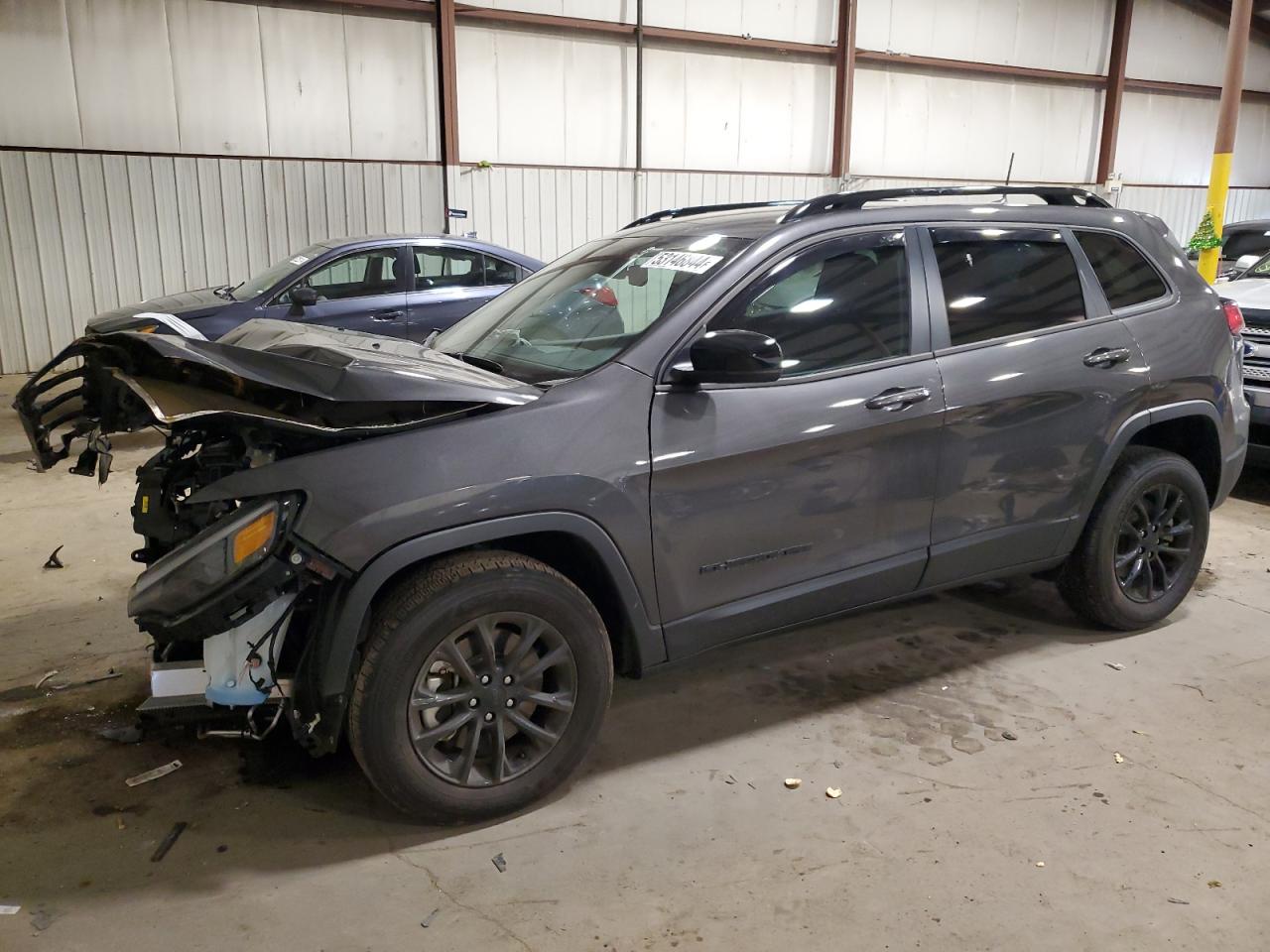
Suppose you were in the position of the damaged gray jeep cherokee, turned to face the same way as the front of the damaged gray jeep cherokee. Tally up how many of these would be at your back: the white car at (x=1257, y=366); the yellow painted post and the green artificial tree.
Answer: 3

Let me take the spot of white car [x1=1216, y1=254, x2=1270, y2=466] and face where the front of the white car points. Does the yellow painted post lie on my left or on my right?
on my right

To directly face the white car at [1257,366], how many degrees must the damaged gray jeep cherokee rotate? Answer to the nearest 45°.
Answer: approximately 180°

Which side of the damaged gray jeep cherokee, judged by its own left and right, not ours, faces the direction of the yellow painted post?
back

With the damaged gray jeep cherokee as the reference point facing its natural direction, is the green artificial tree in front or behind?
behind

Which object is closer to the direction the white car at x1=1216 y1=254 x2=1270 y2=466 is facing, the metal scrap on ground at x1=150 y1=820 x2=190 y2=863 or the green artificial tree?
the metal scrap on ground

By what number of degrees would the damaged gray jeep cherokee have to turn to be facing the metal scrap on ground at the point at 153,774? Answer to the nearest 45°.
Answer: approximately 45° to its right

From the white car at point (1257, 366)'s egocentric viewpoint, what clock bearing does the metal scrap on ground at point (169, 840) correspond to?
The metal scrap on ground is roughly at 11 o'clock from the white car.

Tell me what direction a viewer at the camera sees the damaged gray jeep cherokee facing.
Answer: facing the viewer and to the left of the viewer

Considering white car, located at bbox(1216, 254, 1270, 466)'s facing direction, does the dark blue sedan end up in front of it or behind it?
in front
